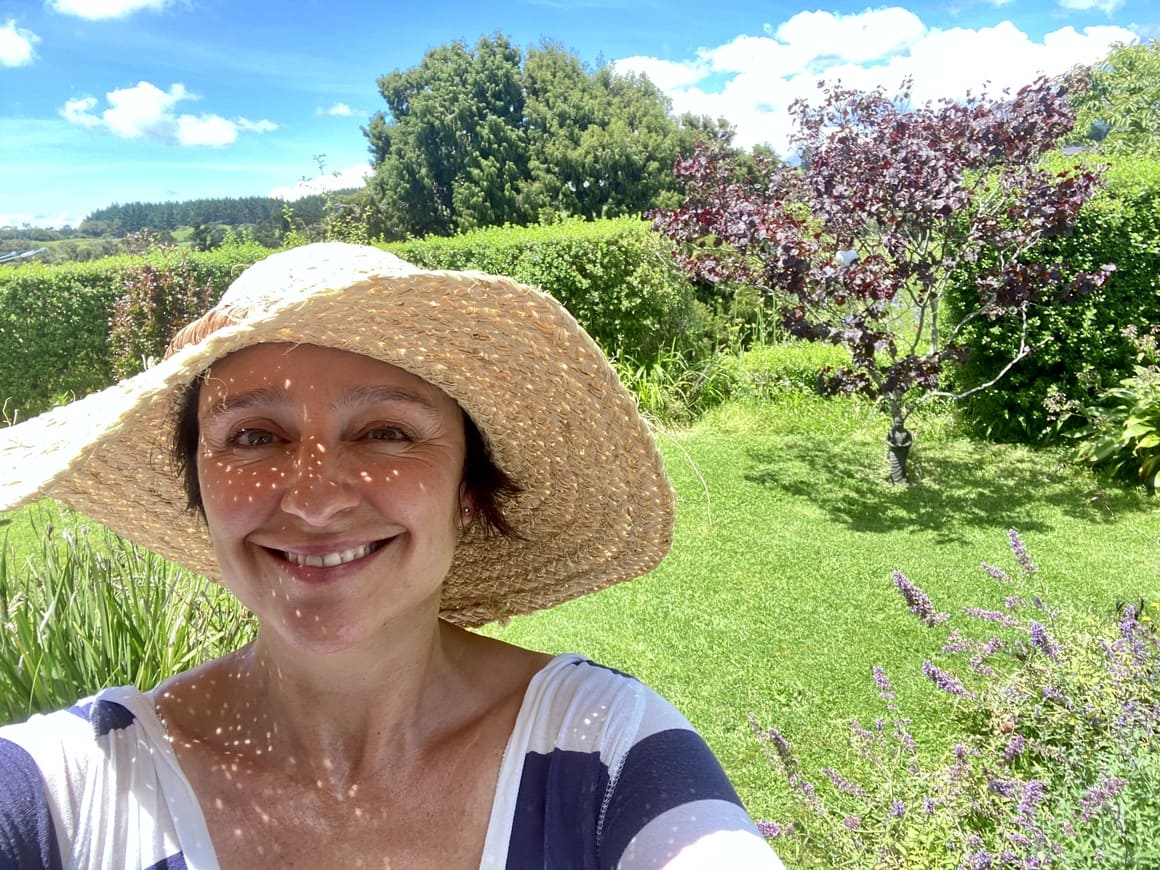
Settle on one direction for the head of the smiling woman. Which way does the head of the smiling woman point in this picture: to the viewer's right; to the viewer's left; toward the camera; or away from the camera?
toward the camera

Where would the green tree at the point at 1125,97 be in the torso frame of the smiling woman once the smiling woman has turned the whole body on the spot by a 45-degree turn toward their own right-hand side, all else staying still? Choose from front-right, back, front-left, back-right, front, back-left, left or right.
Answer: back

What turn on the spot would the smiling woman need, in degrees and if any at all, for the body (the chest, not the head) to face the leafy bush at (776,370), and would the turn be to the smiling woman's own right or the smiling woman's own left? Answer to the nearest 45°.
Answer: approximately 135° to the smiling woman's own left

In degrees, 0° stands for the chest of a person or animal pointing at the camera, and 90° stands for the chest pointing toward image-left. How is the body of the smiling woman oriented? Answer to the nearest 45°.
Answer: approximately 0°

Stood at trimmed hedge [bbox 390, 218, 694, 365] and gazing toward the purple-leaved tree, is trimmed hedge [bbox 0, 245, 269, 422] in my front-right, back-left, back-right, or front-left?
back-right

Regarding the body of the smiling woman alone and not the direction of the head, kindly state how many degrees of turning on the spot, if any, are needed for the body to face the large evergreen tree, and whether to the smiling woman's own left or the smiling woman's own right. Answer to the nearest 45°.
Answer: approximately 180°

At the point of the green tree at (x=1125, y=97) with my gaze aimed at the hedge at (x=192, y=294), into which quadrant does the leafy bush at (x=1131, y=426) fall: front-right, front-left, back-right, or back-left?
front-left

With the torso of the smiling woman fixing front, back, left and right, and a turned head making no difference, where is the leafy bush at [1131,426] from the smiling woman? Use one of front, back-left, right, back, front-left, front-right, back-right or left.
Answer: back-left

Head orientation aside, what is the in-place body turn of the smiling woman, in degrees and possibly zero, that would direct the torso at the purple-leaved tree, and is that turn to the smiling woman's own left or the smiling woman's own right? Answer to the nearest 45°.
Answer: approximately 135° to the smiling woman's own left

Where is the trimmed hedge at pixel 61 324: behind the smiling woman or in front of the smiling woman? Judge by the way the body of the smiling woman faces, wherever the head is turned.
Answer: behind

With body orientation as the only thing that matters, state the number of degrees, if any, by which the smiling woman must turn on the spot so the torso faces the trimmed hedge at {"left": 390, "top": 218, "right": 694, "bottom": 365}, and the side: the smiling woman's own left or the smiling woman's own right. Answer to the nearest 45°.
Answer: approximately 180°
